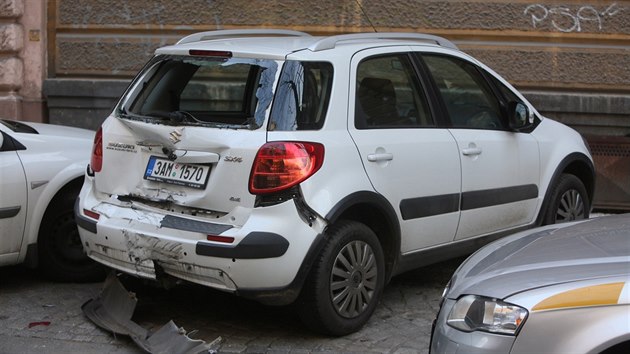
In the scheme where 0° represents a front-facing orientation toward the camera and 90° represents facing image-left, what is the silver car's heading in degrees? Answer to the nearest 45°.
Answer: approximately 45°

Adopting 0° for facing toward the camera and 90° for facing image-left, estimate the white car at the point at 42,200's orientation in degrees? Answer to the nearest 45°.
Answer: approximately 270°

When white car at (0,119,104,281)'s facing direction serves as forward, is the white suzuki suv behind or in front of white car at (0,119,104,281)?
in front

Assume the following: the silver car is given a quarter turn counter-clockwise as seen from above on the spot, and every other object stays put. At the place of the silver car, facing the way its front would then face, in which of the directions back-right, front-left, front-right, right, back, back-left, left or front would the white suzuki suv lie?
back

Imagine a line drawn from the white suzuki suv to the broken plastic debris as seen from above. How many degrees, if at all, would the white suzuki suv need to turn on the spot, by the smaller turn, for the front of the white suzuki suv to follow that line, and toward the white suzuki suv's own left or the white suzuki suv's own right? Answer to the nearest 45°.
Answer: approximately 135° to the white suzuki suv's own left

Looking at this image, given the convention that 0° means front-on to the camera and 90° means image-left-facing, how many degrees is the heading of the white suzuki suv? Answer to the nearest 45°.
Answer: approximately 225°

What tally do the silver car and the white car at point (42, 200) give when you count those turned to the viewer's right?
1

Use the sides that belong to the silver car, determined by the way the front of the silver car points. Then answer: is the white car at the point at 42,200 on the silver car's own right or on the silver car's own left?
on the silver car's own right
